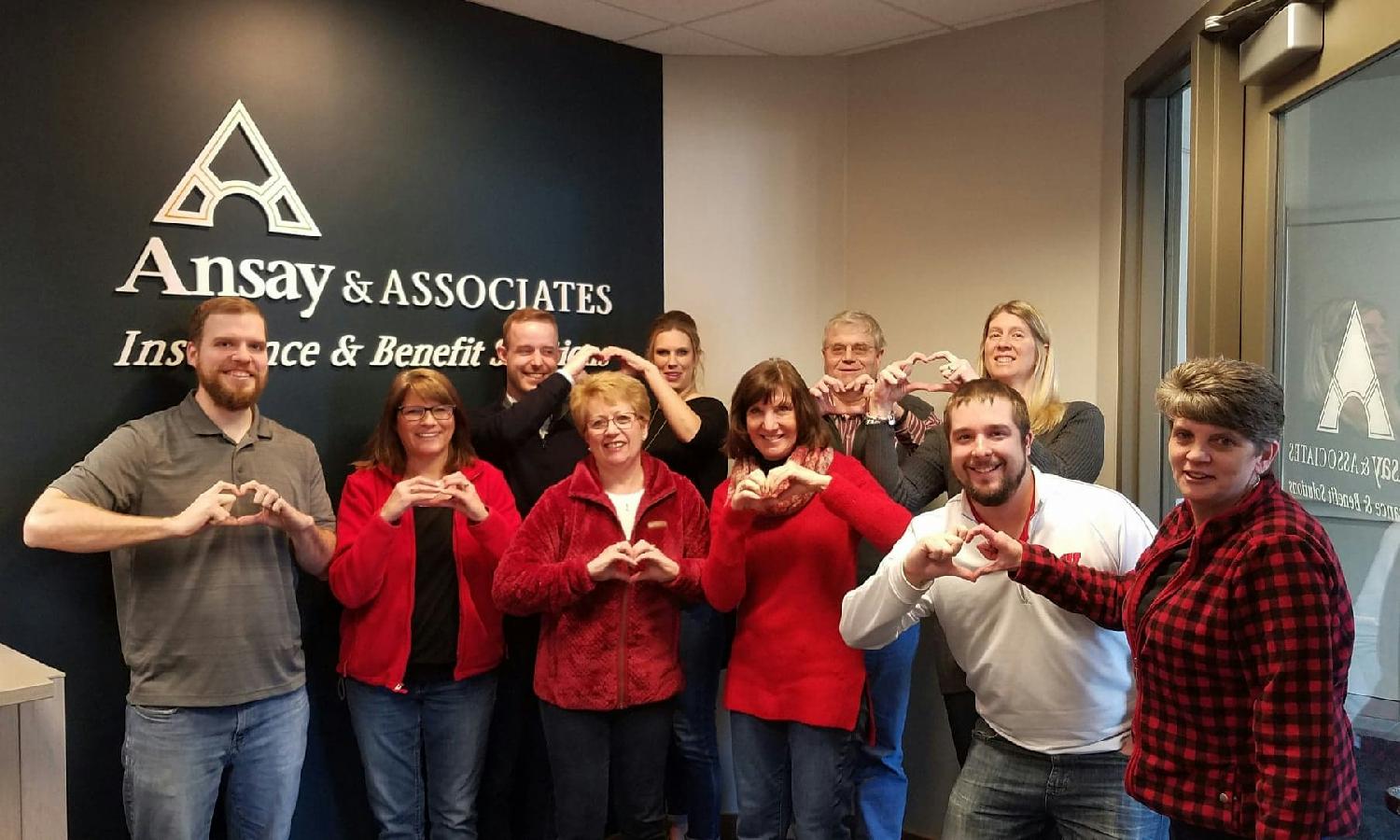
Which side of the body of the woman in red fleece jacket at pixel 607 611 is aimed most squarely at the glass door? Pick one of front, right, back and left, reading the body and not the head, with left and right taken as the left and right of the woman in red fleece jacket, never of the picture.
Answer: left

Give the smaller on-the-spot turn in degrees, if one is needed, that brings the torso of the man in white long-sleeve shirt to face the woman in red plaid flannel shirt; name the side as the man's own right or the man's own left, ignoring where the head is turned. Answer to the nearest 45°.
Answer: approximately 45° to the man's own left

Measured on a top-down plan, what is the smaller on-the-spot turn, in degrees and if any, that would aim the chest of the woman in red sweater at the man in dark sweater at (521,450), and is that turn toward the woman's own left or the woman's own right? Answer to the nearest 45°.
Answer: approximately 135° to the woman's own right

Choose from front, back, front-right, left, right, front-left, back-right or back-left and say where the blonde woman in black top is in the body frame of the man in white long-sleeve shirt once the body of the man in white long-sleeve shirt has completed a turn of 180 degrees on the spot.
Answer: front-left

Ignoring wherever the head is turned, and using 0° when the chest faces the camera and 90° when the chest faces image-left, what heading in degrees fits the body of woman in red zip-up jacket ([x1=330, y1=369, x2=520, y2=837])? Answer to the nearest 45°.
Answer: approximately 0°

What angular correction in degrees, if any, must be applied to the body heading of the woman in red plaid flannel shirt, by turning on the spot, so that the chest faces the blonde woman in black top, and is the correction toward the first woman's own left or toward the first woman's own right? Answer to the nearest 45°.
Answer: approximately 90° to the first woman's own right

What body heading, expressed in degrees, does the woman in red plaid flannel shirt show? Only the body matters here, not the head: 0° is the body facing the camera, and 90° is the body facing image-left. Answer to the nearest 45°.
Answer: approximately 45°

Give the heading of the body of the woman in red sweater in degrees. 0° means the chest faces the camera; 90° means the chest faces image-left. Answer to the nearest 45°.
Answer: approximately 0°
